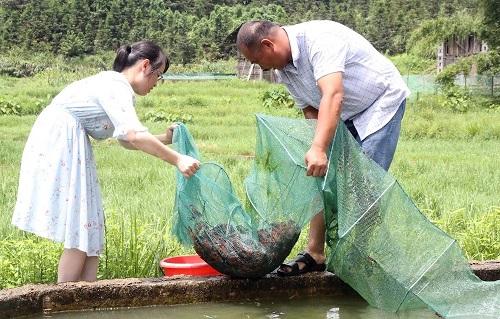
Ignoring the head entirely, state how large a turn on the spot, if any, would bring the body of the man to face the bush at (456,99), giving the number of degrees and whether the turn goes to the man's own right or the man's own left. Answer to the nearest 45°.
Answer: approximately 90° to the man's own right

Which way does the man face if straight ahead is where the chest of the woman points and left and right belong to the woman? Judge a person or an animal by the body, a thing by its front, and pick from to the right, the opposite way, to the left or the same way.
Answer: the opposite way

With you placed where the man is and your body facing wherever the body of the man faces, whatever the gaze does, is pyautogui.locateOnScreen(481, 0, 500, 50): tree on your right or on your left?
on your right

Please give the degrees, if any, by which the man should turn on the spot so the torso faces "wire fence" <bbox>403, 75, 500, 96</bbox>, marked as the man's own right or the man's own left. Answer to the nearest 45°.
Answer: approximately 90° to the man's own right

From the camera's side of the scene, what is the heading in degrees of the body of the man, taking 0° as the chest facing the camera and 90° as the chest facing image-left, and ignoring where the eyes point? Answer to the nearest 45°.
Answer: approximately 90°

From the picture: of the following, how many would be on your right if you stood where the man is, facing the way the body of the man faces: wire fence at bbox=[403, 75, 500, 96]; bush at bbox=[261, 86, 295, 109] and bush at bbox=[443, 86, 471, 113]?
3

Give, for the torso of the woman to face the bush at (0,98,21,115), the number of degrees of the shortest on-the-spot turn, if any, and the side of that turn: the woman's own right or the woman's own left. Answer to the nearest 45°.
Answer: approximately 90° to the woman's own left

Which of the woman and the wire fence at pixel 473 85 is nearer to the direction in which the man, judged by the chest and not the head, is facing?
the woman

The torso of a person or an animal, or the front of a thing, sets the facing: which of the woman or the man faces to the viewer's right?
the woman

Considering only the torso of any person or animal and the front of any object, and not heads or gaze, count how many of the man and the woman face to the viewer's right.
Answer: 1

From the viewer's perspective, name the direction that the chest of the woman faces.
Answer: to the viewer's right

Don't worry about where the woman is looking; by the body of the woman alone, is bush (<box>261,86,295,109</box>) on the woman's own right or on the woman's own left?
on the woman's own left

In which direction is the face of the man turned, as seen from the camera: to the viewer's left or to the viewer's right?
to the viewer's left
